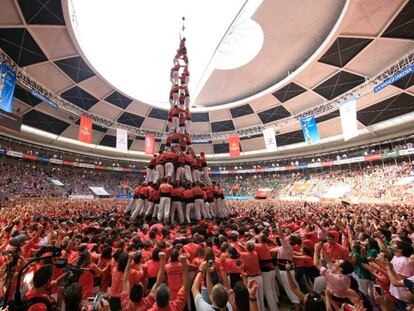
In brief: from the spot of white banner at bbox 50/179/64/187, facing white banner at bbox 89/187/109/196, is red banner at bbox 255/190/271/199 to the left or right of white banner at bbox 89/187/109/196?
right

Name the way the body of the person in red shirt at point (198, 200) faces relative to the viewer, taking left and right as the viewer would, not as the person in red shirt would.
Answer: facing away from the viewer

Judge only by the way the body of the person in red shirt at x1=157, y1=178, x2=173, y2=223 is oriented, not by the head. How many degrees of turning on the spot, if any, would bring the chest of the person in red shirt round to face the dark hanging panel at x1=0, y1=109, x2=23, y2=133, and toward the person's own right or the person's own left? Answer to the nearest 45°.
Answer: approximately 45° to the person's own left

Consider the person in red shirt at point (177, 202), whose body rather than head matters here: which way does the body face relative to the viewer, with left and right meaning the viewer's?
facing away from the viewer

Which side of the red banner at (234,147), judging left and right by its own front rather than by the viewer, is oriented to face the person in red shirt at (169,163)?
front

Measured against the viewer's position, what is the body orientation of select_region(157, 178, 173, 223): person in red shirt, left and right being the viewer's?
facing away from the viewer

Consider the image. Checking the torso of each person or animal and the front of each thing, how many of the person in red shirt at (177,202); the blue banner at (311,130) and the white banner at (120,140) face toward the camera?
2

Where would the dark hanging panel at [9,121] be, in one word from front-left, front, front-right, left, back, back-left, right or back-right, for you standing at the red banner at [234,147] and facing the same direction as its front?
front-right

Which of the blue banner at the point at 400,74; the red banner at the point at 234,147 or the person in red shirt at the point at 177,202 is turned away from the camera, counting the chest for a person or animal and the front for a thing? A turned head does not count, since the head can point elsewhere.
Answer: the person in red shirt
